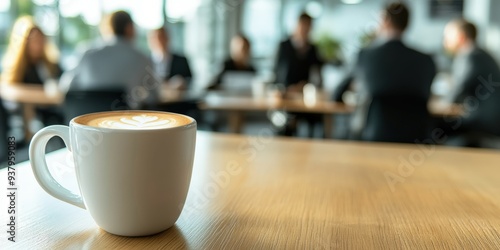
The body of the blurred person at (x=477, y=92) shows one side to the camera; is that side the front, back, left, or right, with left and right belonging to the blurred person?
left

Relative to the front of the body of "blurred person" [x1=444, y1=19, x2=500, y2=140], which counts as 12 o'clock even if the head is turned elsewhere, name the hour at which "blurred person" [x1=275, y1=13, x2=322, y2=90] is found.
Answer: "blurred person" [x1=275, y1=13, x2=322, y2=90] is roughly at 1 o'clock from "blurred person" [x1=444, y1=19, x2=500, y2=140].

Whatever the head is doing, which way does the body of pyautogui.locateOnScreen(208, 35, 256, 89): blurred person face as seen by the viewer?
toward the camera

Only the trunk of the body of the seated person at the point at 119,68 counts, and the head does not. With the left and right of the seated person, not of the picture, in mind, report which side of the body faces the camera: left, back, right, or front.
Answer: back

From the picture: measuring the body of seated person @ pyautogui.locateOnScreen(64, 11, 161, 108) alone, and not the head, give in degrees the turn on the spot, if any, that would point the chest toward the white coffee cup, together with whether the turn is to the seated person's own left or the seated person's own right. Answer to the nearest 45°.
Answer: approximately 180°

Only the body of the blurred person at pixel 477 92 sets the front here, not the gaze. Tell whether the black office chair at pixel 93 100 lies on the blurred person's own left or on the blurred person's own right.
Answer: on the blurred person's own left

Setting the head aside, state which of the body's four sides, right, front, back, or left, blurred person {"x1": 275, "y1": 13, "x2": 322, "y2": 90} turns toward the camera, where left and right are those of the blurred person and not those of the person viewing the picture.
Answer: front

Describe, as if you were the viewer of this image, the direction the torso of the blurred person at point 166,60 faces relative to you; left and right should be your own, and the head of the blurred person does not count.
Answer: facing the viewer and to the left of the viewer

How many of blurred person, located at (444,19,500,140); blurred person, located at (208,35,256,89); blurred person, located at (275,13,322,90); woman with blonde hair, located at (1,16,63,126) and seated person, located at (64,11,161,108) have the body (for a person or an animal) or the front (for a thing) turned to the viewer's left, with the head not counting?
1

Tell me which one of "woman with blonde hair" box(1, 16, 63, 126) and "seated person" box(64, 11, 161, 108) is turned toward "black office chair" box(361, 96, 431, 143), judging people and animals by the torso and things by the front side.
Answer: the woman with blonde hair

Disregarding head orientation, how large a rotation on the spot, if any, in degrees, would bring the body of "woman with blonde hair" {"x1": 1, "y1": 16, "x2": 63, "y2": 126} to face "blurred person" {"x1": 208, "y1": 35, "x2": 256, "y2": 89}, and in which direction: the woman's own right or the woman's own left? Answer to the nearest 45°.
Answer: approximately 45° to the woman's own left

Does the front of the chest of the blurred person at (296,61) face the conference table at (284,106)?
yes

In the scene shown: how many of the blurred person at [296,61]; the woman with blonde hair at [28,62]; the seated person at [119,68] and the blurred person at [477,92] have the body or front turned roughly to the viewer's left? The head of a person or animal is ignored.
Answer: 1

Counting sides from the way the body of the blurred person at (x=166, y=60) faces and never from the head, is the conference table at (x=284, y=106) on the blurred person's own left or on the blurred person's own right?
on the blurred person's own left
